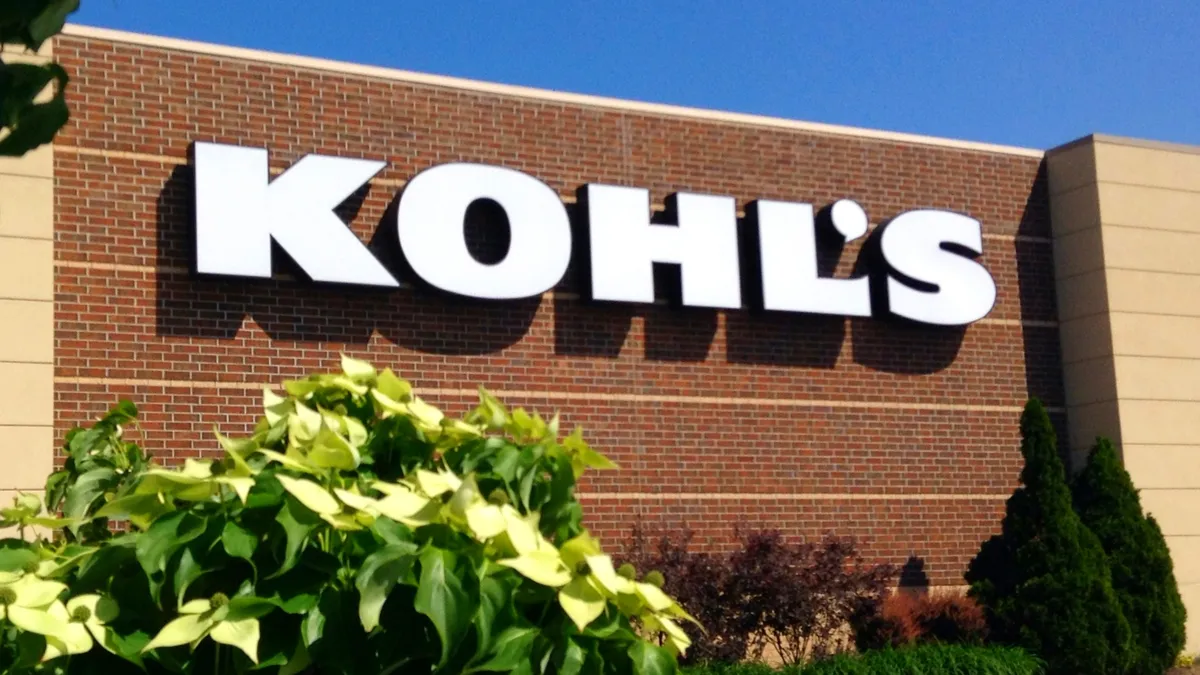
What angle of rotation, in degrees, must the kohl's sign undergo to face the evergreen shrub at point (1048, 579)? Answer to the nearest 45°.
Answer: approximately 45° to its left

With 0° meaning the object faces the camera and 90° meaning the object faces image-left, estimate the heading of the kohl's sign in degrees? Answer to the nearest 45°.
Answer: approximately 315°

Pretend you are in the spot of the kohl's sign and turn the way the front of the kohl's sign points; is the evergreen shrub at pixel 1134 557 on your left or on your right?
on your left
